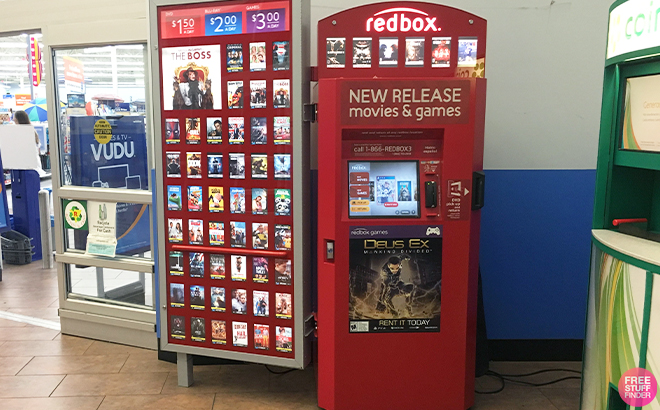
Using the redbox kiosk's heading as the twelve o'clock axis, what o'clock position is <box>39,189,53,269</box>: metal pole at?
The metal pole is roughly at 4 o'clock from the redbox kiosk.

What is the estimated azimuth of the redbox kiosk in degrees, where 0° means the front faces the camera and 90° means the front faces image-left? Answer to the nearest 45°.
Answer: approximately 0°

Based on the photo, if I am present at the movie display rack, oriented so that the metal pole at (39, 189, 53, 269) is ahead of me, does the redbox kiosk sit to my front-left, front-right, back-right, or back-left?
back-right

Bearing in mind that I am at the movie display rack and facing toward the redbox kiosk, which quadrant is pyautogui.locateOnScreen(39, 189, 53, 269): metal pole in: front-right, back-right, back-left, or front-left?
back-left

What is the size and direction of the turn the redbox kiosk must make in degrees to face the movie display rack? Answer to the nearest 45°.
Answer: approximately 90° to its right
